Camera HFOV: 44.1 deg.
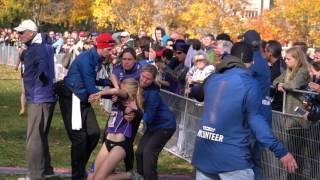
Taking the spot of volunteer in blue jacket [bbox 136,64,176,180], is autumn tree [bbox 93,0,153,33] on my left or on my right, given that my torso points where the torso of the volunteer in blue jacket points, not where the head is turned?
on my right

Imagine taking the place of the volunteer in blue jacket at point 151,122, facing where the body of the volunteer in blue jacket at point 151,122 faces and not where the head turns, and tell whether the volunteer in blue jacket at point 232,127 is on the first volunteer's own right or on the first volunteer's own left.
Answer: on the first volunteer's own left

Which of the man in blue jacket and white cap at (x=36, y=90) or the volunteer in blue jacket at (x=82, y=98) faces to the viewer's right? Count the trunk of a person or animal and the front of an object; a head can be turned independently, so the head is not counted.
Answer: the volunteer in blue jacket at (x=82, y=98)

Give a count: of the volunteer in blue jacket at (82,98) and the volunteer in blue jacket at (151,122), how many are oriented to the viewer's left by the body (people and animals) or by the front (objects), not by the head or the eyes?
1

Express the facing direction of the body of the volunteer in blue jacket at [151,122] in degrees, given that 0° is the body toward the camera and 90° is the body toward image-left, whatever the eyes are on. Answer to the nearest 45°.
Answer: approximately 90°

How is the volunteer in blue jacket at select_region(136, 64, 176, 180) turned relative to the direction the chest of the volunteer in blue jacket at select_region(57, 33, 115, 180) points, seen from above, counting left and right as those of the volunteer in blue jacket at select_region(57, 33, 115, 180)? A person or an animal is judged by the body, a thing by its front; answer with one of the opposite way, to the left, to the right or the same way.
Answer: the opposite way

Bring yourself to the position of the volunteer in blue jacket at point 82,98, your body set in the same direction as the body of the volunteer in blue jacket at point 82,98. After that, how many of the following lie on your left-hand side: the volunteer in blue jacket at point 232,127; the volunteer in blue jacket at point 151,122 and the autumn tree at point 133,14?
1

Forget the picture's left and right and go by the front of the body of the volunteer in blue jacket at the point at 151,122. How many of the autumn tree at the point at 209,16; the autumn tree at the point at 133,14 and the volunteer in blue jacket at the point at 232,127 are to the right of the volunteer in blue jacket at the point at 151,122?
2

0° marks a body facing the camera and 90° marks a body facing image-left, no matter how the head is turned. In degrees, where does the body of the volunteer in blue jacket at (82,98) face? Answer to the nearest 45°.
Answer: approximately 270°

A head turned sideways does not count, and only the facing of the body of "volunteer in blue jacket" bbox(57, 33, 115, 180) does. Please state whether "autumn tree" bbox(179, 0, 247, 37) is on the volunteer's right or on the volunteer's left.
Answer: on the volunteer's left
